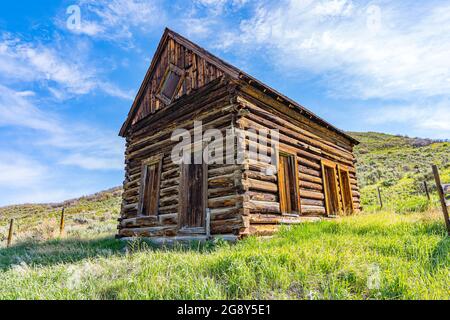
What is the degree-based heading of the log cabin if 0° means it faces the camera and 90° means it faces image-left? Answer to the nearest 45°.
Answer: approximately 45°
